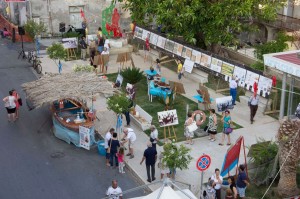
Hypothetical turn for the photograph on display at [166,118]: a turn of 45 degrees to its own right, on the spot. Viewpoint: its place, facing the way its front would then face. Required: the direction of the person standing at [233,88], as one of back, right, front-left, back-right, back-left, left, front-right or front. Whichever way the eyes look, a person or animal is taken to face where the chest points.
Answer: back

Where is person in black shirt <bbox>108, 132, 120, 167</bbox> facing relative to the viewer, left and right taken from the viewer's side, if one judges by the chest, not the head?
facing away from the viewer

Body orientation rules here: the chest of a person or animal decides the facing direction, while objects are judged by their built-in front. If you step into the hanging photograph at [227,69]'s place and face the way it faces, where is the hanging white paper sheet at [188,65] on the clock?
the hanging white paper sheet at [188,65] is roughly at 3 o'clock from the hanging photograph at [227,69].

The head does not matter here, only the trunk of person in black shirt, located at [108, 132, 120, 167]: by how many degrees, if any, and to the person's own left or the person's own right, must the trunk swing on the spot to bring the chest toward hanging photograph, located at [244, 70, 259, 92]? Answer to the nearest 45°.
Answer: approximately 45° to the person's own right

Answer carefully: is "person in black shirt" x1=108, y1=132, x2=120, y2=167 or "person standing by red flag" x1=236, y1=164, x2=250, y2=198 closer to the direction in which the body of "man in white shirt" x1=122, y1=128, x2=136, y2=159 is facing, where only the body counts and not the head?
the person in black shirt

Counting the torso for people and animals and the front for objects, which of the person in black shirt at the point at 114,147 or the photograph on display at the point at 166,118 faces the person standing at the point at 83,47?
the person in black shirt

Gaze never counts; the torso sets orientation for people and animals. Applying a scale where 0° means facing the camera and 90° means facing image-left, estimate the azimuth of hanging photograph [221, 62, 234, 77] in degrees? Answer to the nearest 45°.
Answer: approximately 45°
